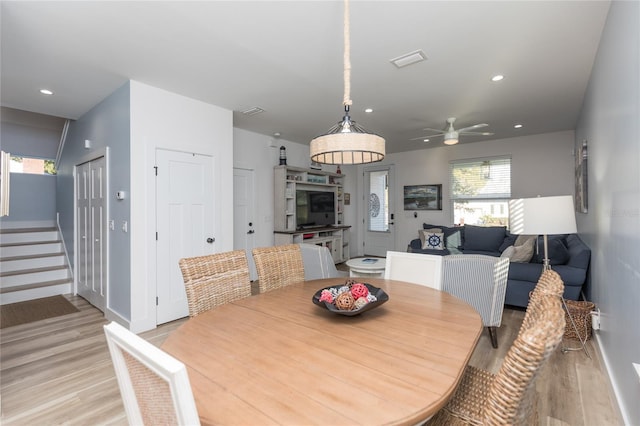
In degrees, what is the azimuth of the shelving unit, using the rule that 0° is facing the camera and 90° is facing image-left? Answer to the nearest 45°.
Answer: approximately 315°

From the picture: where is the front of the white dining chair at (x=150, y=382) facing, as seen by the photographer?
facing away from the viewer and to the right of the viewer

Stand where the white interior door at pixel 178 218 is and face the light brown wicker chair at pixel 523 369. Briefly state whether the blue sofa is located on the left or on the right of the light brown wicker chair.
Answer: left

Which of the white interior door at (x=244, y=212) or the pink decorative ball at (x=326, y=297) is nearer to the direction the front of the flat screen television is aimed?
the pink decorative ball

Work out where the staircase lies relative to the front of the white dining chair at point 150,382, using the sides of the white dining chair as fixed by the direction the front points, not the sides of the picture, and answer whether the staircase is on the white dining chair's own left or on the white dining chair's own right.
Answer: on the white dining chair's own left
